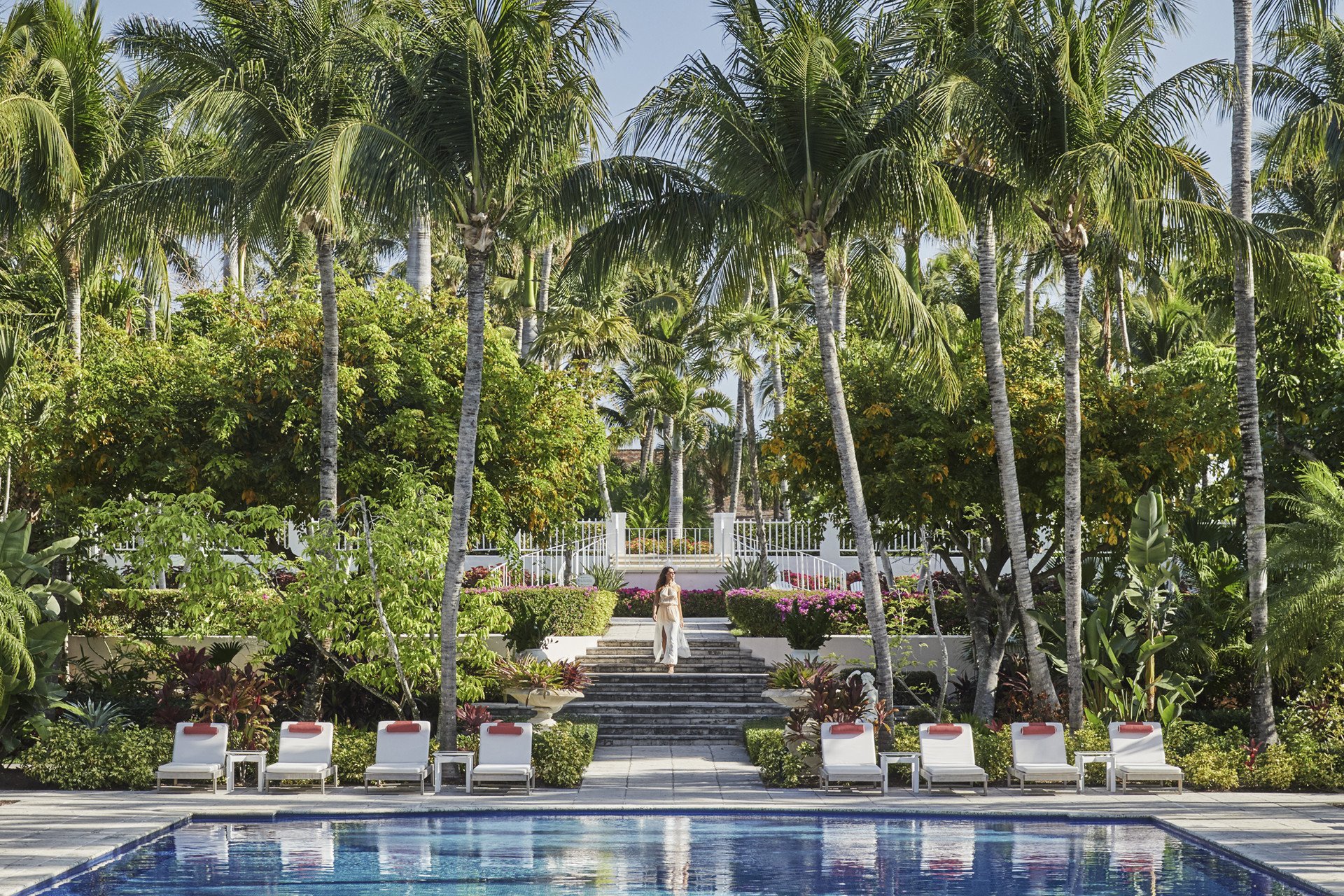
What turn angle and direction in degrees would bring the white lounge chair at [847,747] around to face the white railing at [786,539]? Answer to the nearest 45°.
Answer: approximately 180°

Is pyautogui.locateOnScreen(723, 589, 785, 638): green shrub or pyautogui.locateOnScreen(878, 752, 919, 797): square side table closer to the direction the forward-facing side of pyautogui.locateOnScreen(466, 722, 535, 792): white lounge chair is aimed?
the square side table

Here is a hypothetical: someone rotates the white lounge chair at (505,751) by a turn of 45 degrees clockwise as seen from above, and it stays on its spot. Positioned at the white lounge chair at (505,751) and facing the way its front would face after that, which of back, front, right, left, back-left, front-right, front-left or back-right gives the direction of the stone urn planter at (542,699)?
back-right

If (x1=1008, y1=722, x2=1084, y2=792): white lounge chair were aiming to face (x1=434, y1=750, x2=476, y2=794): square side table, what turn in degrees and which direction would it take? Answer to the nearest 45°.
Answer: approximately 90° to its right

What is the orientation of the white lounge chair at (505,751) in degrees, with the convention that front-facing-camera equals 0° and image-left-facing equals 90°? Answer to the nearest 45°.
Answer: approximately 0°

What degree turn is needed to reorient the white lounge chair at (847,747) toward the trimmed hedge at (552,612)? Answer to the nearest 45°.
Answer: approximately 135° to its right

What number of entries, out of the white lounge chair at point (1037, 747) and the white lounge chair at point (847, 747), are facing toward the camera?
2

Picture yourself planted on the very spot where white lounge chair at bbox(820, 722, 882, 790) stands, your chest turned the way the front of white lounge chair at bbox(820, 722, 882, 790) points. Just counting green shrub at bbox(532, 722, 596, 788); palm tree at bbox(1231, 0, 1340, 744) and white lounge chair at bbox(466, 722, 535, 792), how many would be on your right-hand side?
2

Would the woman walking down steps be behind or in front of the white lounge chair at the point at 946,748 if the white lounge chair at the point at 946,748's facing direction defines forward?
behind
